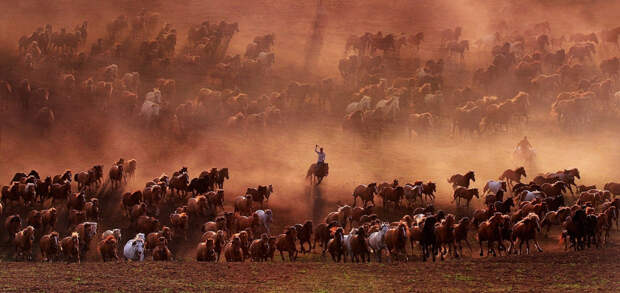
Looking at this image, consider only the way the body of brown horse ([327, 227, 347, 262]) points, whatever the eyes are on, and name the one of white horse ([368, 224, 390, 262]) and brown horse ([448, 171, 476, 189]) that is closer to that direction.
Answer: the white horse

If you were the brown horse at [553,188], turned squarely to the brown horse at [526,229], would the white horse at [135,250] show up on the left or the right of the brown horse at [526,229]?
right
